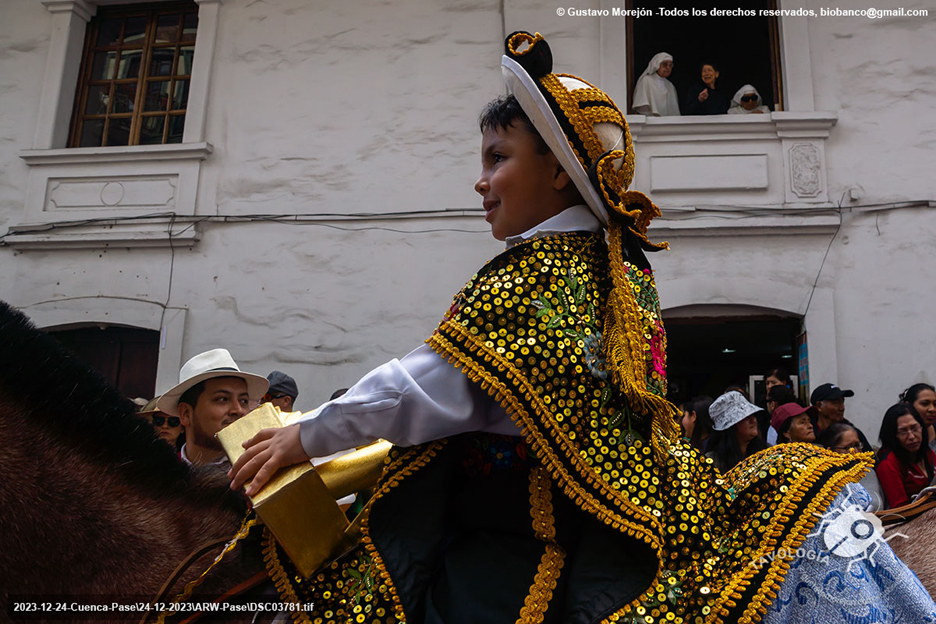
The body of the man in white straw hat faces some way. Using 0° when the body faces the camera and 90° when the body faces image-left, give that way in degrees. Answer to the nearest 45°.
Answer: approximately 315°

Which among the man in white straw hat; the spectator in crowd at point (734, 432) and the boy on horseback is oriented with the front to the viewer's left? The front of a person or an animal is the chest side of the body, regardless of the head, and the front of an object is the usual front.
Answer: the boy on horseback

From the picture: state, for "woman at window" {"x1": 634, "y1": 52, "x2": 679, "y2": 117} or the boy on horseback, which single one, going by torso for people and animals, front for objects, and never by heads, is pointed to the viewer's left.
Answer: the boy on horseback

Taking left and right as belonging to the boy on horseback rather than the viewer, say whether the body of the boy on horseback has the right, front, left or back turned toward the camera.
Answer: left

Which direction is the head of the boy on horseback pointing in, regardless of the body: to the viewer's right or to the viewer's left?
to the viewer's left

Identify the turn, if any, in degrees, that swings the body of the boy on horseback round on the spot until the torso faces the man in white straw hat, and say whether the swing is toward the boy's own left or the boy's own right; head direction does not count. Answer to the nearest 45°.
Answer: approximately 45° to the boy's own right
